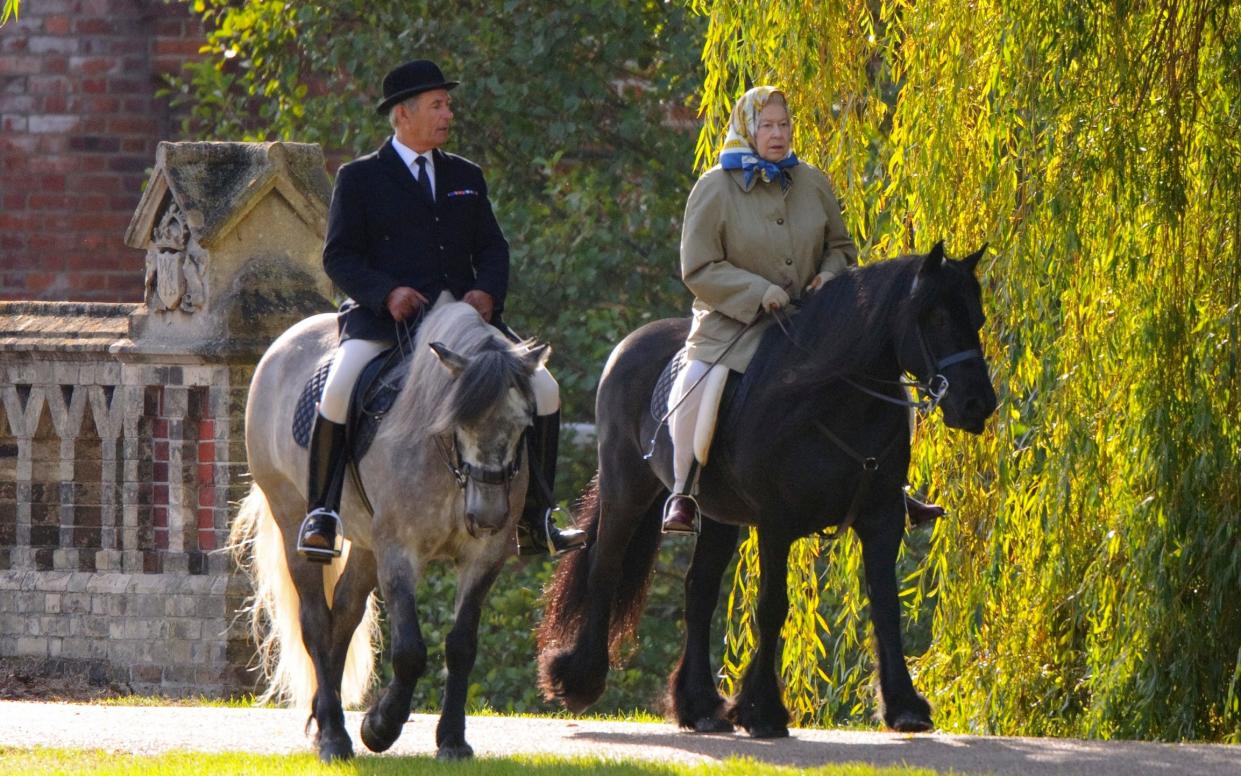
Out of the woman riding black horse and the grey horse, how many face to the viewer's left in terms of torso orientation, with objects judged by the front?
0

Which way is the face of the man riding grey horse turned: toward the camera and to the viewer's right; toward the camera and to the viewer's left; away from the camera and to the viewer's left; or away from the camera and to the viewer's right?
toward the camera and to the viewer's right

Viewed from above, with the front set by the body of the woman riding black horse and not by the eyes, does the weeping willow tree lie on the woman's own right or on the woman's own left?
on the woman's own left

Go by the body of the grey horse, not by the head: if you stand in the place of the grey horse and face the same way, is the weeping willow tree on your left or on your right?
on your left

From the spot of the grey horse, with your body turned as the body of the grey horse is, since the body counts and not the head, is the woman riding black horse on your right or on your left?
on your left

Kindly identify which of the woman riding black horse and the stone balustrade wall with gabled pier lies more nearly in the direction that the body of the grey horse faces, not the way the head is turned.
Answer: the woman riding black horse

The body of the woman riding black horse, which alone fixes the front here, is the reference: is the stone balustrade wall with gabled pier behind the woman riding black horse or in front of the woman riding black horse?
behind

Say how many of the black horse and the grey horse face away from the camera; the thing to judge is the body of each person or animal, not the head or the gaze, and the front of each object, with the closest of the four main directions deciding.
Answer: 0

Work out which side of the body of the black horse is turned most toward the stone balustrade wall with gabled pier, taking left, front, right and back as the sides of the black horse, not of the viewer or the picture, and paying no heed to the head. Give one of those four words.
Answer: back

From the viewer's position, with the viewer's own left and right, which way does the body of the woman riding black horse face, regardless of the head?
facing the viewer and to the right of the viewer
